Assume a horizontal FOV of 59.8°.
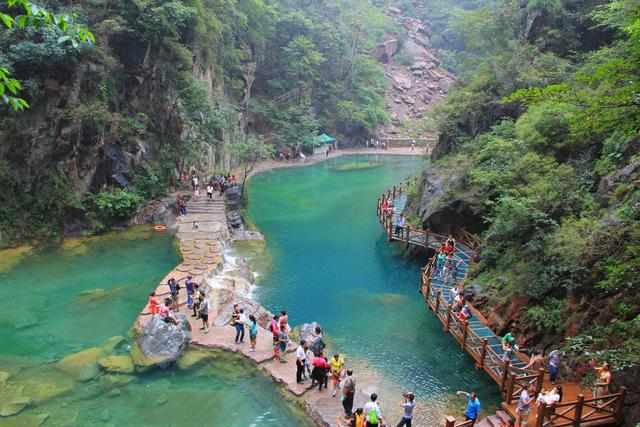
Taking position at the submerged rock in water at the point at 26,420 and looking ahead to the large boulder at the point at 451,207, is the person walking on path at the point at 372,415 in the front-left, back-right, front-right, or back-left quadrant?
front-right

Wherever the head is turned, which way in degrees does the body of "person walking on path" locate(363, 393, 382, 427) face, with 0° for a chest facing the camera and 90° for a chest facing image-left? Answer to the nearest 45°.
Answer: approximately 180°

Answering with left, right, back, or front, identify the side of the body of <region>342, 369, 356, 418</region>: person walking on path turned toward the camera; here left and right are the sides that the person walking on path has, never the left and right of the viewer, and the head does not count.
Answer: back

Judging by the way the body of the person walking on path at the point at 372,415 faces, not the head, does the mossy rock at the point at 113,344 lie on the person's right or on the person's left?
on the person's left

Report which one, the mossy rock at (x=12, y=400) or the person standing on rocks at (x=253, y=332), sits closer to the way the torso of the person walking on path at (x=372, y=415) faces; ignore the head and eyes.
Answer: the person standing on rocks

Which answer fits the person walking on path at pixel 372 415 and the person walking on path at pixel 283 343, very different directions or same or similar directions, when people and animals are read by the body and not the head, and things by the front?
very different directions

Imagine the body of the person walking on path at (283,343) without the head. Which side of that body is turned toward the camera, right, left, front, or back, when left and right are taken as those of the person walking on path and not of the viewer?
front
